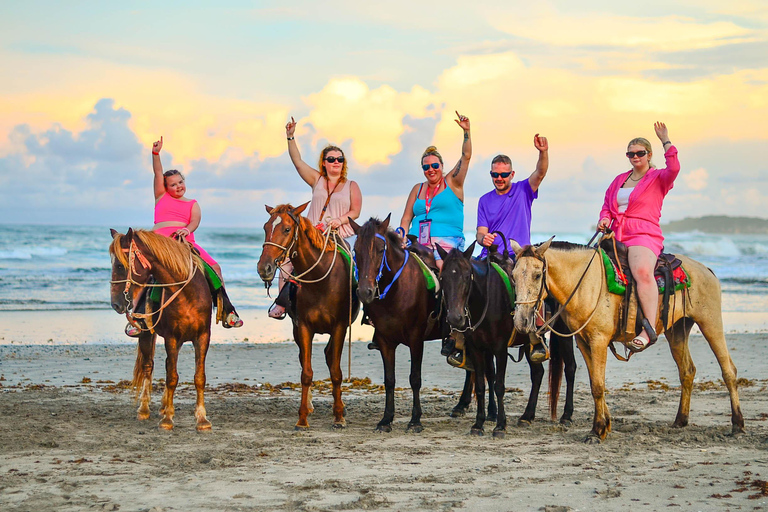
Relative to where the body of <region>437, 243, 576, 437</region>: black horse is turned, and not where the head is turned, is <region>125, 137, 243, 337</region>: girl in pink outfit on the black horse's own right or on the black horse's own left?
on the black horse's own right

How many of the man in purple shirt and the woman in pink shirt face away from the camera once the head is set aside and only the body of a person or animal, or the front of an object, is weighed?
0

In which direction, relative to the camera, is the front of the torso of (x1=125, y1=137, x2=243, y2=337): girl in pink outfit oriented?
toward the camera

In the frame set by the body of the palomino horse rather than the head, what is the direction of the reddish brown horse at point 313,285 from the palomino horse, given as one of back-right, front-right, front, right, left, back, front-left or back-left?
front-right

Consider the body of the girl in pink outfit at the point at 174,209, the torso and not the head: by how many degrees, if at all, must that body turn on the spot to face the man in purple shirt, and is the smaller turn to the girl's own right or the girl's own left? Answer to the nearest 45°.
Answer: approximately 90° to the girl's own left

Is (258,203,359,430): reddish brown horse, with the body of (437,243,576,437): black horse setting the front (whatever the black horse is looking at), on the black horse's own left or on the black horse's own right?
on the black horse's own right

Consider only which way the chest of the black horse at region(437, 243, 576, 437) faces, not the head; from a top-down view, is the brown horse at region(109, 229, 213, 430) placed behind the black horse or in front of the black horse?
in front

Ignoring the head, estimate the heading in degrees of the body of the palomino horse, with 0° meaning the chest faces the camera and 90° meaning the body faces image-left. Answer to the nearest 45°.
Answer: approximately 45°

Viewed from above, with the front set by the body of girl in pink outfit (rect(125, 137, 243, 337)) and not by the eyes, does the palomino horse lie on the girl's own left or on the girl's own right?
on the girl's own left

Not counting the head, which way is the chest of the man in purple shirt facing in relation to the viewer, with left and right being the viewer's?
facing the viewer and to the left of the viewer
